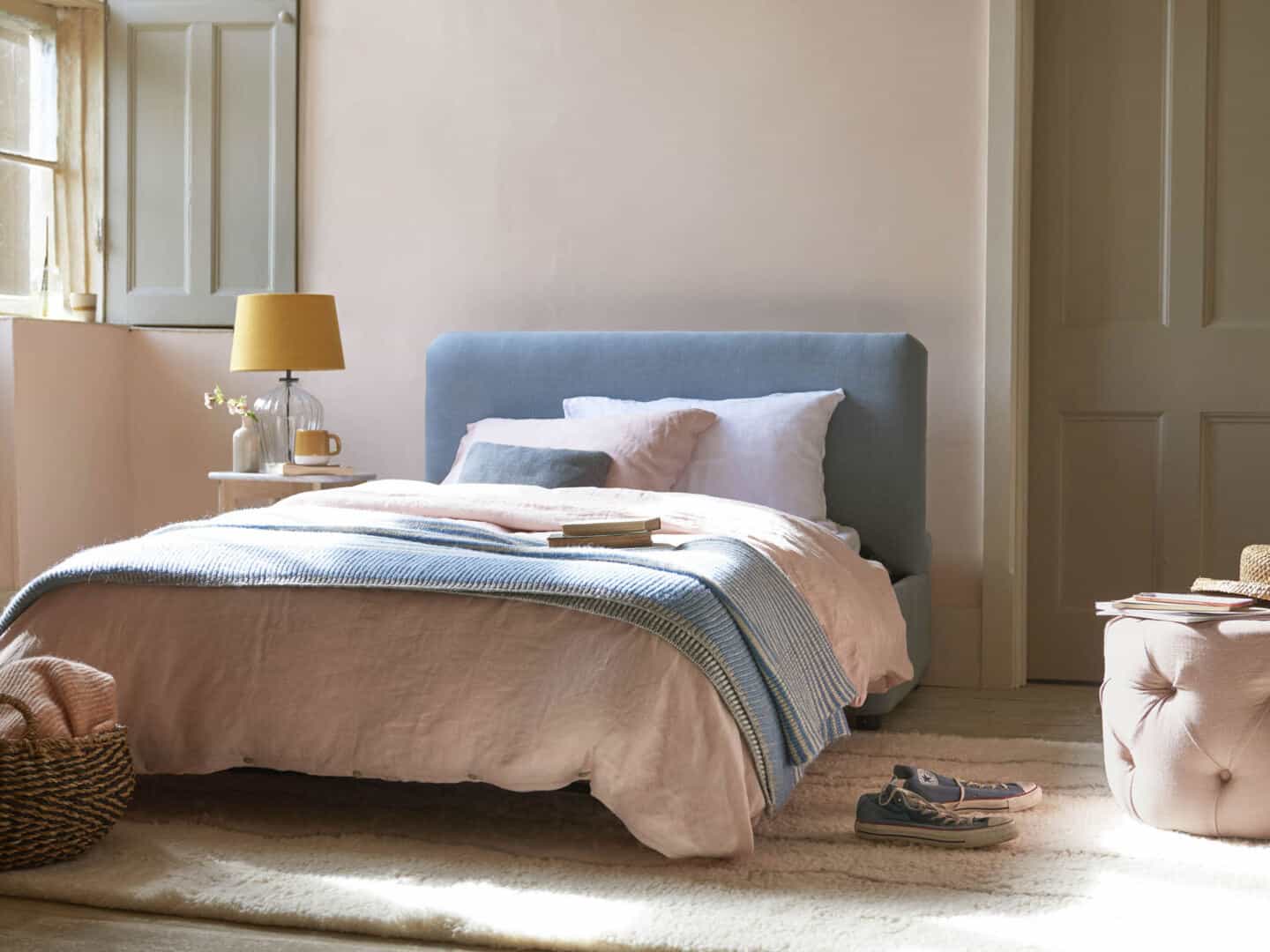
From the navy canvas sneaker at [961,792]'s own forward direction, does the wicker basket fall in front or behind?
behind

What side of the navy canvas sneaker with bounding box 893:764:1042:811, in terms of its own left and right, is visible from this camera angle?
right

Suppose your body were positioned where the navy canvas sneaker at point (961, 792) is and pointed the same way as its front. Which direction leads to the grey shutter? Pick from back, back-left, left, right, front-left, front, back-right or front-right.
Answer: back-left
